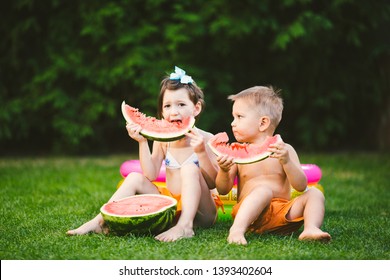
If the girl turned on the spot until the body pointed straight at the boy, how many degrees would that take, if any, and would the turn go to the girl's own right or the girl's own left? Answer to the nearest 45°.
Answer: approximately 90° to the girl's own left

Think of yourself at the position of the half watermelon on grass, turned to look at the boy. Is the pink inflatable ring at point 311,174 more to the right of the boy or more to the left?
left

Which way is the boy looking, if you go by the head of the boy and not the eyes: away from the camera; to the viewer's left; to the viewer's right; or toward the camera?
to the viewer's left

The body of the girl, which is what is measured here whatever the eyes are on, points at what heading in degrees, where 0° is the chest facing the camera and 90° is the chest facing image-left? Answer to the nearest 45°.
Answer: approximately 45°

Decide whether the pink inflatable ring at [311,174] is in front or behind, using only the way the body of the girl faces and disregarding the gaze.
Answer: behind
